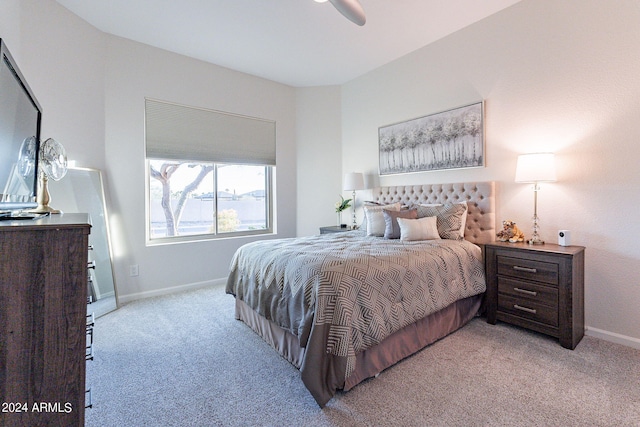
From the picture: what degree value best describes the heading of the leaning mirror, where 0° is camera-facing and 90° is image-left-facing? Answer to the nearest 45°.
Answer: approximately 315°

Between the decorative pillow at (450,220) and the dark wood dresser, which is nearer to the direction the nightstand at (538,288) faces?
the dark wood dresser

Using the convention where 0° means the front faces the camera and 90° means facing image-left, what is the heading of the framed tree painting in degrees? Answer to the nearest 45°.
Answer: approximately 45°

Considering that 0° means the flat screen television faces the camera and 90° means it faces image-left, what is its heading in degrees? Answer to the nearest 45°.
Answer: approximately 270°

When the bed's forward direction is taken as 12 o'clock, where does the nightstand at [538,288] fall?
The nightstand is roughly at 7 o'clock from the bed.

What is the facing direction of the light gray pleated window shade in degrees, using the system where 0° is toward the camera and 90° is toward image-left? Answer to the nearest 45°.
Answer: approximately 315°

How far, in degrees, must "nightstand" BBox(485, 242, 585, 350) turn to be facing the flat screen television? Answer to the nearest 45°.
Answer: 0° — it already faces it

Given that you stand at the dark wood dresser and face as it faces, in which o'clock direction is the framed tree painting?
The framed tree painting is roughly at 12 o'clock from the dark wood dresser.

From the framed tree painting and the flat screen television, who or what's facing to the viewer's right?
the flat screen television

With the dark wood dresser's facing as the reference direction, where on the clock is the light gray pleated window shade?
The light gray pleated window shade is roughly at 10 o'clock from the dark wood dresser.

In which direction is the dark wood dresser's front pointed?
to the viewer's right
